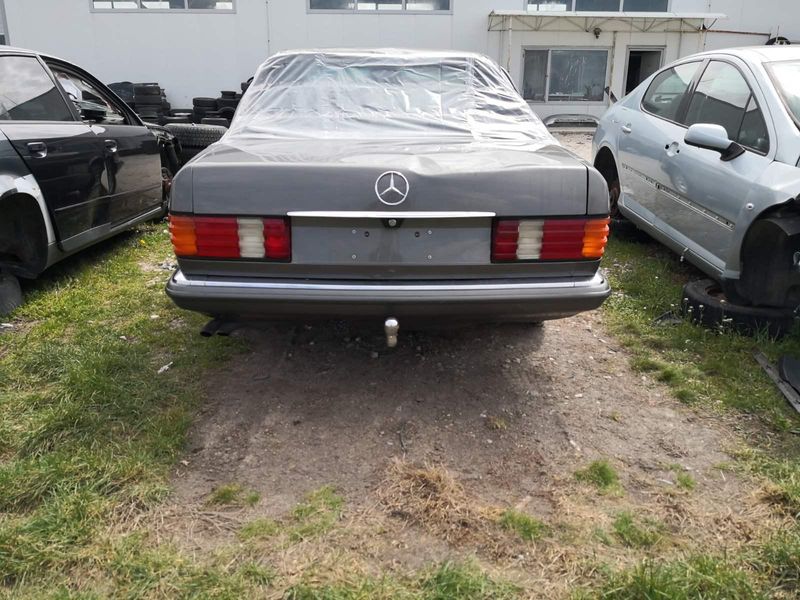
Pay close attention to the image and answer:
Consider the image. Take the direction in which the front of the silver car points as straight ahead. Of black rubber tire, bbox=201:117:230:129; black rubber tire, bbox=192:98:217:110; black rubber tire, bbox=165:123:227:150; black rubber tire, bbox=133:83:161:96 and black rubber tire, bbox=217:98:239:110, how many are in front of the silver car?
0

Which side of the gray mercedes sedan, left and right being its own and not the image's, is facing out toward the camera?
back

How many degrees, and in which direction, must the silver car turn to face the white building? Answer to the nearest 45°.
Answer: approximately 180°

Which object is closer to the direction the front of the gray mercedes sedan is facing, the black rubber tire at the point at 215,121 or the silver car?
the black rubber tire

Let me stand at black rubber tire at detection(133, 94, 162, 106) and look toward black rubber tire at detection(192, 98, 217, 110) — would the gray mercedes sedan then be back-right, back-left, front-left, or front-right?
front-right

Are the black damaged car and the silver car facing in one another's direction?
no

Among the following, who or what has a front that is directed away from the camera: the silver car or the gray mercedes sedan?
the gray mercedes sedan

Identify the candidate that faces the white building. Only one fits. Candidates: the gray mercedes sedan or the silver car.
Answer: the gray mercedes sedan

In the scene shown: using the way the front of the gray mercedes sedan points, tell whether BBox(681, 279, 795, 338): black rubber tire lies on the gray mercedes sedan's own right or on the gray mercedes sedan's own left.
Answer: on the gray mercedes sedan's own right

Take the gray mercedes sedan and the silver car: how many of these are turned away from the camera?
1

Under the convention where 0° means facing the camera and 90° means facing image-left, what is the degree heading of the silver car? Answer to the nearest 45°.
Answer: approximately 315°
